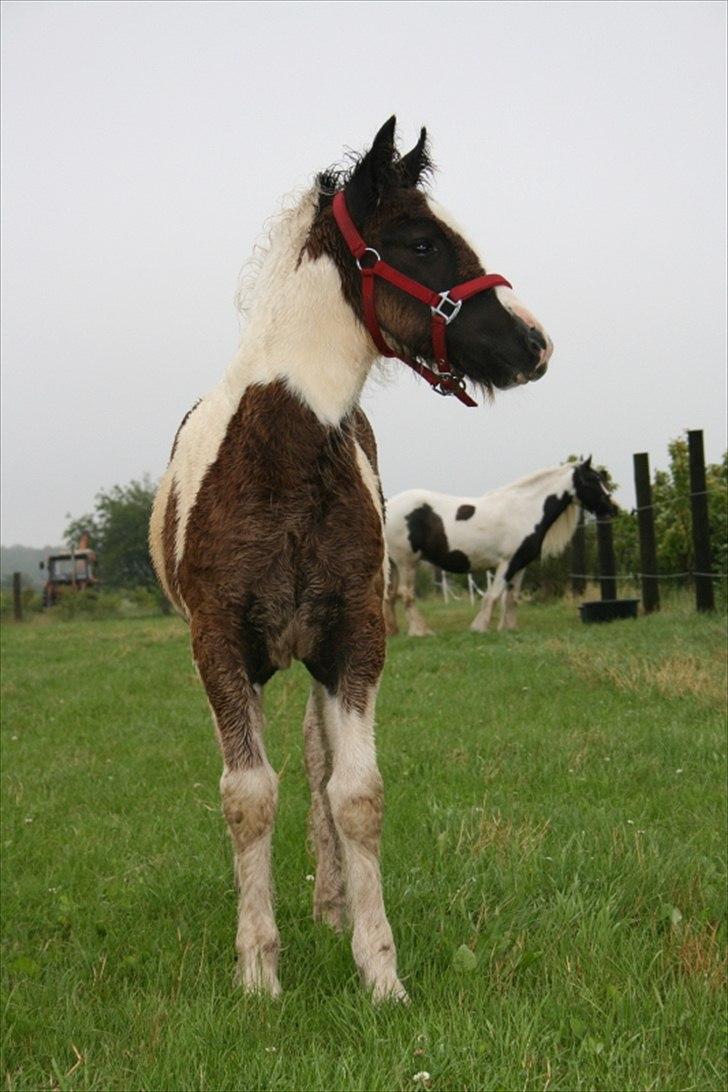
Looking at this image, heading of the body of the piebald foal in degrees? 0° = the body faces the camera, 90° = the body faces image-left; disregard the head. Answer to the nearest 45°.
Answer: approximately 0°

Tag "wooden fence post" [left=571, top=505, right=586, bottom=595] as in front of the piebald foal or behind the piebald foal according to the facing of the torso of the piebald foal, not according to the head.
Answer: behind

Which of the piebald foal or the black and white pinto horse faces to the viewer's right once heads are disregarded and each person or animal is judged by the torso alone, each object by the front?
the black and white pinto horse

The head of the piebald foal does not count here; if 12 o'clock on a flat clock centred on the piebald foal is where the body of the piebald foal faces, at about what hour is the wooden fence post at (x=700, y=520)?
The wooden fence post is roughly at 7 o'clock from the piebald foal.

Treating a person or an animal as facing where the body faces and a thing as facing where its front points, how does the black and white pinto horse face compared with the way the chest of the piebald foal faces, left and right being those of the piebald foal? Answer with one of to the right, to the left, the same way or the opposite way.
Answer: to the left

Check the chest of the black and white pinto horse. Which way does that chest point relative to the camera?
to the viewer's right

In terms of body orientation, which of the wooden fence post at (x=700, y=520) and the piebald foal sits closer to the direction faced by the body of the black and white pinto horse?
the wooden fence post

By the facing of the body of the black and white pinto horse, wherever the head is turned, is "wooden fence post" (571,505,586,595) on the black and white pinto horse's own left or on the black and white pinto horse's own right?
on the black and white pinto horse's own left

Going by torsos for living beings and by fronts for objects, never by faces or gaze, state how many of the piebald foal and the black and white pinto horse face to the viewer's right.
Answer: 1

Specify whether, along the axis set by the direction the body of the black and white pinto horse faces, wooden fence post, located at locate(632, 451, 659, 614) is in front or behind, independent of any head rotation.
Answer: in front

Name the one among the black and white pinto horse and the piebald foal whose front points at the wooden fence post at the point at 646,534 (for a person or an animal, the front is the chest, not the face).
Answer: the black and white pinto horse
